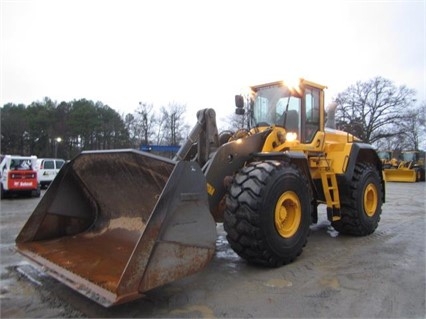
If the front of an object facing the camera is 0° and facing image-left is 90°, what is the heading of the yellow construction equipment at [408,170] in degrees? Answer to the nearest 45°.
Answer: approximately 45°

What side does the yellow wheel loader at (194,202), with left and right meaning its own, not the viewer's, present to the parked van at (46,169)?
right

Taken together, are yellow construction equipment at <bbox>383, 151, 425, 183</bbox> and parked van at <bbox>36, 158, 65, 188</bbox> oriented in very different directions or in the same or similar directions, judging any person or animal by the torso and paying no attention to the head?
very different directions

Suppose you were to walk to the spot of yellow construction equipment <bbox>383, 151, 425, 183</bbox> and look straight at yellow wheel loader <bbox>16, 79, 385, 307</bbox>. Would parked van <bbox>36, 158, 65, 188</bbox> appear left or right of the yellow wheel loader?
right

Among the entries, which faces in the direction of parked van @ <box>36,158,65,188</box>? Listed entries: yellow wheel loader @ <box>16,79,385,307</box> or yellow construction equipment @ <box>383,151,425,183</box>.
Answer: the yellow construction equipment

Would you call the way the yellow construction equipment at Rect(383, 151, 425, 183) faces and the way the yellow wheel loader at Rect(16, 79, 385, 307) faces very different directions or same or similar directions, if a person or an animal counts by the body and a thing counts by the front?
same or similar directions

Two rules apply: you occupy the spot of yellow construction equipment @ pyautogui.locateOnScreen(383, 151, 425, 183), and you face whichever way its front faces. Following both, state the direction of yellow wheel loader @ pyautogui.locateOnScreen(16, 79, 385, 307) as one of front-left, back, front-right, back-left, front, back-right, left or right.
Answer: front-left

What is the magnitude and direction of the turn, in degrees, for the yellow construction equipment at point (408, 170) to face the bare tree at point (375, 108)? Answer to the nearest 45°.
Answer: approximately 135° to its right

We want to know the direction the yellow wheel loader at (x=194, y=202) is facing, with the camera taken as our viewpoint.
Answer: facing the viewer and to the left of the viewer

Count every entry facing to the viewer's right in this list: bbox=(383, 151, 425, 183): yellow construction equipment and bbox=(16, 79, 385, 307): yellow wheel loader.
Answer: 0
